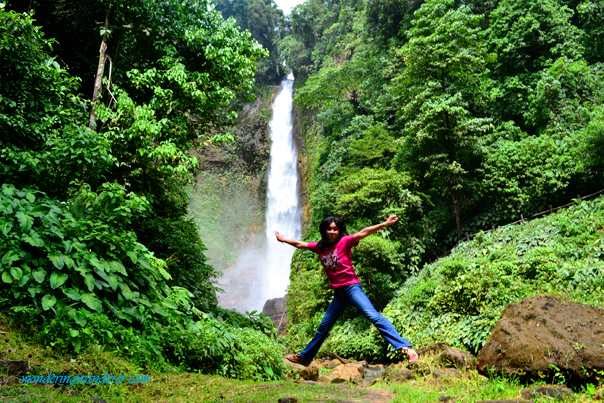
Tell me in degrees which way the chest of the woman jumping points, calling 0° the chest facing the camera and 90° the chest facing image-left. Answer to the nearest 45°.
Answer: approximately 0°

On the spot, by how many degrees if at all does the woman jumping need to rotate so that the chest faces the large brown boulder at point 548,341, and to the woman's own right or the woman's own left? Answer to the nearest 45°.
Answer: approximately 135° to the woman's own left

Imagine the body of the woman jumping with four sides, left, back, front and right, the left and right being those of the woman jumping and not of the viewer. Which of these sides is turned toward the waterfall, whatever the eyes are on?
back

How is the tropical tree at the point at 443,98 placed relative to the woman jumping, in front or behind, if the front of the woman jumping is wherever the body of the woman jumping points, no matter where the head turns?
behind
